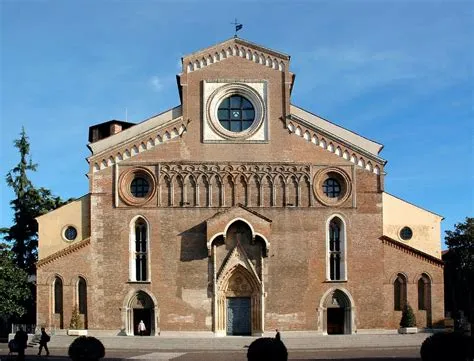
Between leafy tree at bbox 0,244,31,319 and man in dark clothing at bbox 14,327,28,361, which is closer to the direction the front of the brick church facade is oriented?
the man in dark clothing

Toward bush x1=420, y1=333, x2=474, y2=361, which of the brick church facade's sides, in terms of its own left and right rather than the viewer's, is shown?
front

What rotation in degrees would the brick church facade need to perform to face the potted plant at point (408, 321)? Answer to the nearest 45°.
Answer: approximately 90° to its left

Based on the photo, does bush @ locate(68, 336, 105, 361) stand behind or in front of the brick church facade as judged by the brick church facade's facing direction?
in front

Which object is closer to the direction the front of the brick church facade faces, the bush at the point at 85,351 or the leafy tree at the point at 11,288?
the bush

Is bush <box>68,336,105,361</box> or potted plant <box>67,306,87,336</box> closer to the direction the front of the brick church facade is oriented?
the bush

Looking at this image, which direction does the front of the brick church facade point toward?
toward the camera

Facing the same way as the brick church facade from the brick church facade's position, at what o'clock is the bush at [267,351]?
The bush is roughly at 12 o'clock from the brick church facade.

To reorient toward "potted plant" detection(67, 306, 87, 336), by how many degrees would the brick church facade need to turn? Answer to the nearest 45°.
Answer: approximately 90° to its right

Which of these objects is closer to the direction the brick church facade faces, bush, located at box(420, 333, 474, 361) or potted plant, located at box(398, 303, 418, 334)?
the bush

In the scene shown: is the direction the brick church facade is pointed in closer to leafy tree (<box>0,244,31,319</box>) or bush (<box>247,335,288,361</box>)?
the bush
